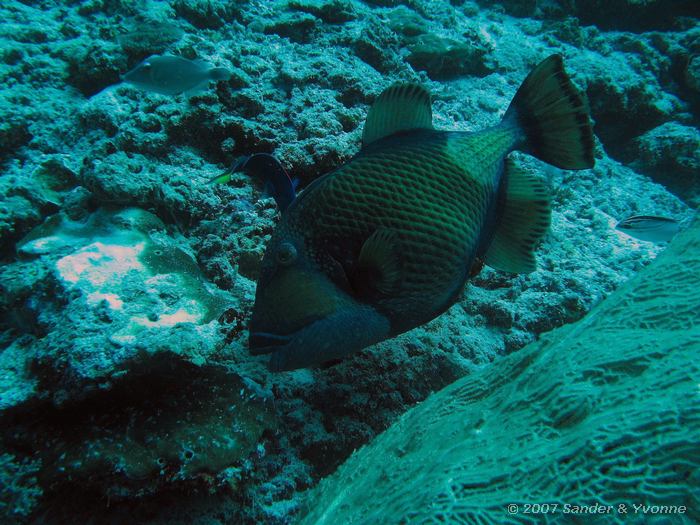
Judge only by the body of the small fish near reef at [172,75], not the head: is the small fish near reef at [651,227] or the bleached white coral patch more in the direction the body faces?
the bleached white coral patch

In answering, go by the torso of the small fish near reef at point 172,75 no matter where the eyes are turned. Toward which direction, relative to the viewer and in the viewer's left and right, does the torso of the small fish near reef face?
facing to the left of the viewer

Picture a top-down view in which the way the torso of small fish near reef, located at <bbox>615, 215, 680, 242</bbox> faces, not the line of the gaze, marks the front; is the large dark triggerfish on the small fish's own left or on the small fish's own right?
on the small fish's own left

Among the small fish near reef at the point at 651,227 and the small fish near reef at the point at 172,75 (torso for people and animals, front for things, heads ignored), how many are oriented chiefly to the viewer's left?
2

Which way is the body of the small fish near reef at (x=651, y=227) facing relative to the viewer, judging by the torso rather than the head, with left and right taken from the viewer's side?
facing to the left of the viewer

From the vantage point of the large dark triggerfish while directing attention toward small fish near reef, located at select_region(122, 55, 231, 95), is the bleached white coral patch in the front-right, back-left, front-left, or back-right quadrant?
front-left

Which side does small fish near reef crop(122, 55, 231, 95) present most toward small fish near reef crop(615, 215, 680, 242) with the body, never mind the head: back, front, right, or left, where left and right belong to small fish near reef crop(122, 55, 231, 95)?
back

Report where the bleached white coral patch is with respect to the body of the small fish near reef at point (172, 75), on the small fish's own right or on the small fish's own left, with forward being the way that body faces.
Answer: on the small fish's own left

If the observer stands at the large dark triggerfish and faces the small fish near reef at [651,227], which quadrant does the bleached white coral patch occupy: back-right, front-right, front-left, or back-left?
back-left
